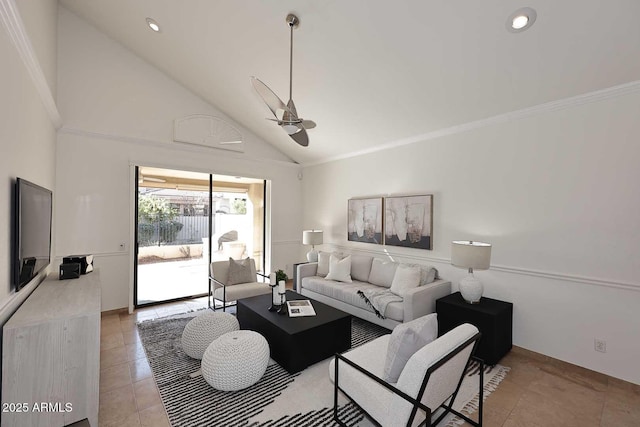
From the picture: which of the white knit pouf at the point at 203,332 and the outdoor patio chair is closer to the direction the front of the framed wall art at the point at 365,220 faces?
the white knit pouf

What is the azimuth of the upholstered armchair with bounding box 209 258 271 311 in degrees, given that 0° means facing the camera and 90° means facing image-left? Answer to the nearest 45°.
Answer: approximately 315°

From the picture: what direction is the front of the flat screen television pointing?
to the viewer's right

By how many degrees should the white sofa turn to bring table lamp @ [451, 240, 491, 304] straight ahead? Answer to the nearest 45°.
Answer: approximately 90° to its left

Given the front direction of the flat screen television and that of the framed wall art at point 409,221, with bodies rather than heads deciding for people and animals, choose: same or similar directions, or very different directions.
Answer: very different directions

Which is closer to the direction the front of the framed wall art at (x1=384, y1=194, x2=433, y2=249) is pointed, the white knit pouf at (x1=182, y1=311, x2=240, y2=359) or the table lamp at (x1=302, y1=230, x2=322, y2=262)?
the white knit pouf

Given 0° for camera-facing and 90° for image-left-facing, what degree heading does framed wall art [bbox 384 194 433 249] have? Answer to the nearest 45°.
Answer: approximately 45°

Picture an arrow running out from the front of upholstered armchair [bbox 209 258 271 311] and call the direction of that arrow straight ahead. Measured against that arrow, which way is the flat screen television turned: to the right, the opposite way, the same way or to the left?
to the left

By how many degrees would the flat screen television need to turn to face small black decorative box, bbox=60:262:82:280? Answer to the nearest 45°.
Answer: approximately 45° to its left
